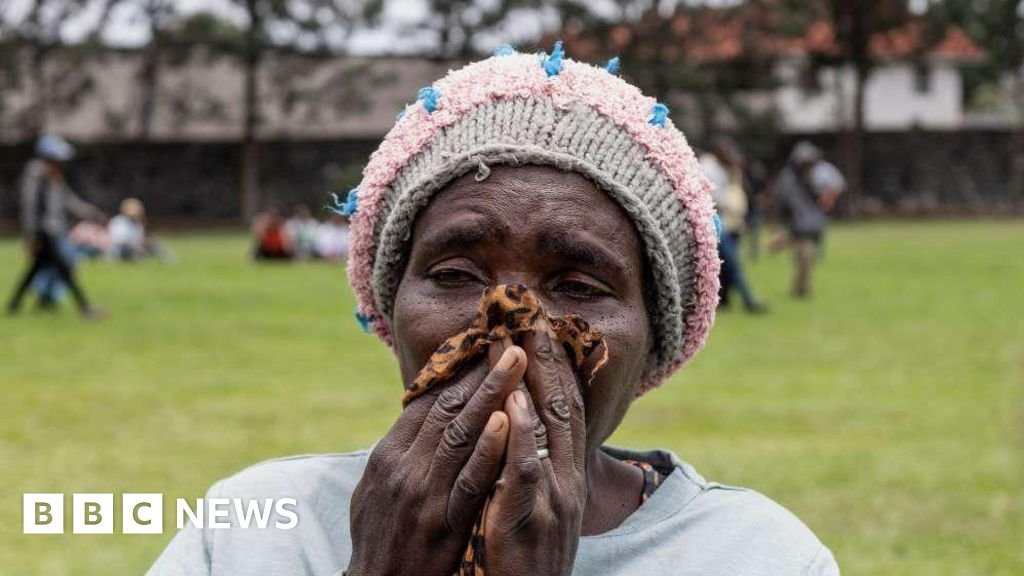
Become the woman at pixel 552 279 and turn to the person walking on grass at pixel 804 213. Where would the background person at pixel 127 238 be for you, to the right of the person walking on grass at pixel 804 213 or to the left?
left

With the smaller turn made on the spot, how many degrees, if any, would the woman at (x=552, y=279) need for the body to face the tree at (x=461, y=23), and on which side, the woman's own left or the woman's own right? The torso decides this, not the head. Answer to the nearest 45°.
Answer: approximately 180°

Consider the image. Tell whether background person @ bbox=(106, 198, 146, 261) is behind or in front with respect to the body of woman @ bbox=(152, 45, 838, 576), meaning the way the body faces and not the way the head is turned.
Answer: behind

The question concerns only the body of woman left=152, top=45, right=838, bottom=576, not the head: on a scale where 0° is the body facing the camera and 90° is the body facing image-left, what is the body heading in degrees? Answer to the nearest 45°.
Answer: approximately 0°

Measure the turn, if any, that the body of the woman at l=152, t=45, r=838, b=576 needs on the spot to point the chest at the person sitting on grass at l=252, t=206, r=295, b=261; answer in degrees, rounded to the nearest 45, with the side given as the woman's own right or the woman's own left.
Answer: approximately 180°

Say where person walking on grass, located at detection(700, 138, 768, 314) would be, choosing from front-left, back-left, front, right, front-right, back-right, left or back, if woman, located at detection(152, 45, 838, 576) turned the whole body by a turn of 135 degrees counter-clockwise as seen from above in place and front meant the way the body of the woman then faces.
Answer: front-left

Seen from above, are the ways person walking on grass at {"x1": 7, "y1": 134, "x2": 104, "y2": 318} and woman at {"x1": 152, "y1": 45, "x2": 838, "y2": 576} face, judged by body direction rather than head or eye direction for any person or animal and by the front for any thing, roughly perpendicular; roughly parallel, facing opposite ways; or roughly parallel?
roughly perpendicular
